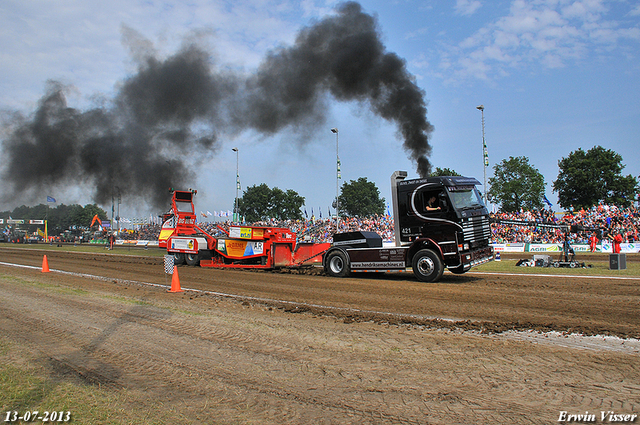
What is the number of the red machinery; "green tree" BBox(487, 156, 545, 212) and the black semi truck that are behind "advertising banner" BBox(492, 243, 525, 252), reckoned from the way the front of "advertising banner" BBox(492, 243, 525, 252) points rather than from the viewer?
1

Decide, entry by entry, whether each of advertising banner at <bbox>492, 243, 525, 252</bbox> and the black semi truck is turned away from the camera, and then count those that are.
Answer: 0

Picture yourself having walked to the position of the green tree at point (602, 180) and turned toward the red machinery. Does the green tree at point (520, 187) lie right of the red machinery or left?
right

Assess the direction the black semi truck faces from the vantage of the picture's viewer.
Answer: facing the viewer and to the right of the viewer

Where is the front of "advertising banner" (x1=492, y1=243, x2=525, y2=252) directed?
toward the camera

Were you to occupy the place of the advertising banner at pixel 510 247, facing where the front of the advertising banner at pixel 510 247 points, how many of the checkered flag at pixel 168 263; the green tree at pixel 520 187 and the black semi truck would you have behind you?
1

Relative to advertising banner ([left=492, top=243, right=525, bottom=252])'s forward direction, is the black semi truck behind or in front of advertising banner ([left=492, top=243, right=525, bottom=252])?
in front

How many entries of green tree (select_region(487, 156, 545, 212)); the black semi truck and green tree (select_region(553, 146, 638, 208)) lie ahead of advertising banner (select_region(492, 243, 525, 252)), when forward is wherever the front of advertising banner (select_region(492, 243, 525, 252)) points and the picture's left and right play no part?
1

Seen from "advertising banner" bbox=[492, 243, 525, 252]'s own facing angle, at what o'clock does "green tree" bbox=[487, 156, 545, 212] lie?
The green tree is roughly at 6 o'clock from the advertising banner.

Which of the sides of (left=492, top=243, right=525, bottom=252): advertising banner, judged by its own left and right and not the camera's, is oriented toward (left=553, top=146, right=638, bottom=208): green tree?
back

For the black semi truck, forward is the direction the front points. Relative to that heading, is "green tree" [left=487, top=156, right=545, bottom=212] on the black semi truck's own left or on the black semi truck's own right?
on the black semi truck's own left

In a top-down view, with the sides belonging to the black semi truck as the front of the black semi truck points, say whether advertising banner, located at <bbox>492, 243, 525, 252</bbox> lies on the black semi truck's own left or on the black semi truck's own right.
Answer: on the black semi truck's own left

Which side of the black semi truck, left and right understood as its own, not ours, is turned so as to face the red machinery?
back

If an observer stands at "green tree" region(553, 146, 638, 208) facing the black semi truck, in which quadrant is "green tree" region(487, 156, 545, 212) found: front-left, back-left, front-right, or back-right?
front-right

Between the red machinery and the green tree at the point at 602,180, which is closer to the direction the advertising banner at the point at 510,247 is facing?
the red machinery
